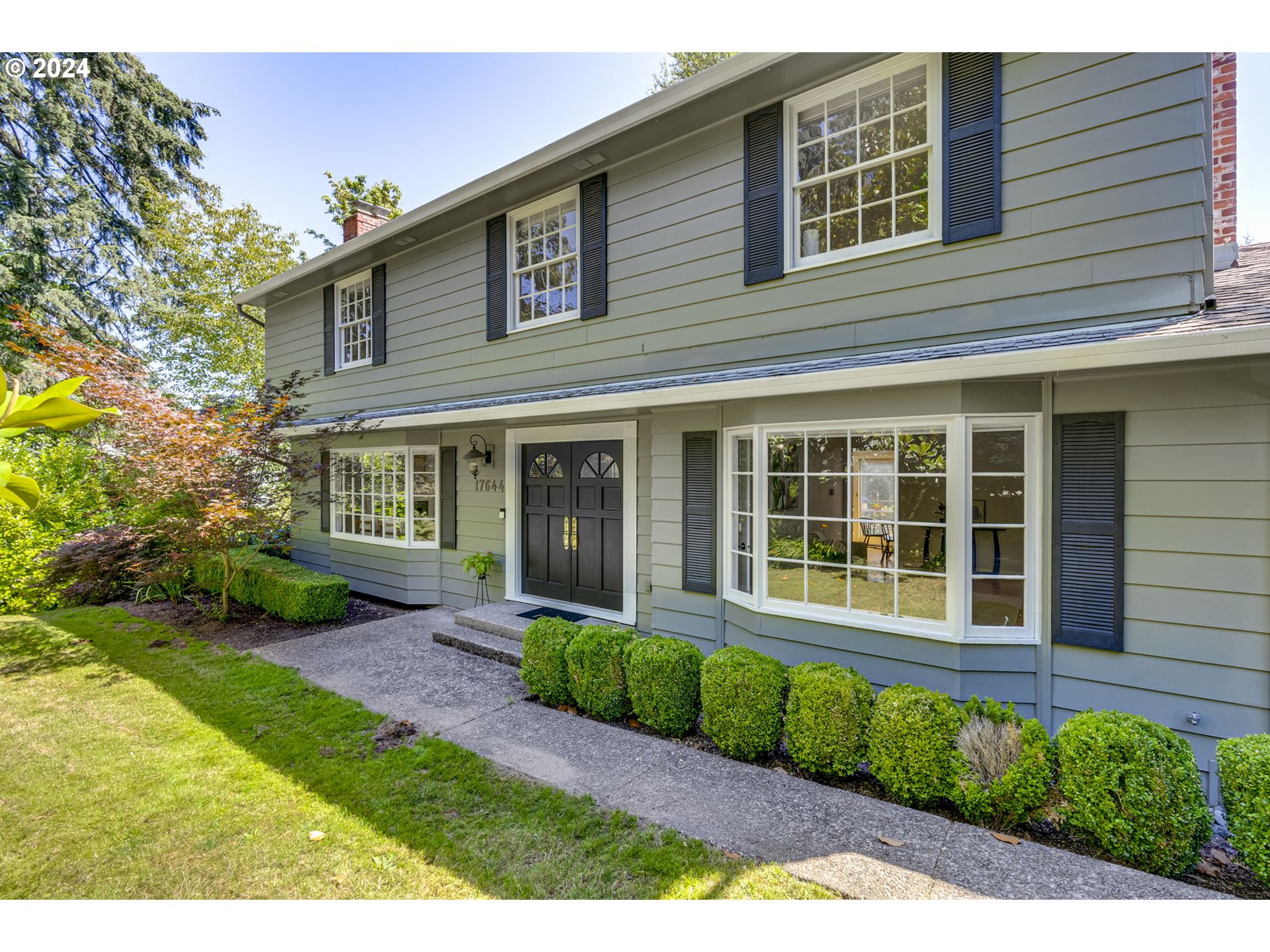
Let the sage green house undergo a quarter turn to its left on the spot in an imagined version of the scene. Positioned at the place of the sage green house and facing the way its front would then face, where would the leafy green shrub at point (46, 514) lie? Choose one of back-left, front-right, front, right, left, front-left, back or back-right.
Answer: back-right

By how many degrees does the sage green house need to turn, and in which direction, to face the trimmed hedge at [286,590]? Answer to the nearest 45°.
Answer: approximately 45° to its right

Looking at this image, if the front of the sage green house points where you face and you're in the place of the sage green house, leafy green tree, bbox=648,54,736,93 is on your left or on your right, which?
on your right

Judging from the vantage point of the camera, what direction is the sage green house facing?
facing the viewer and to the left of the viewer

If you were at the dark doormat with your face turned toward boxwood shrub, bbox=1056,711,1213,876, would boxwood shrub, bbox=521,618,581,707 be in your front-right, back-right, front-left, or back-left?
front-right

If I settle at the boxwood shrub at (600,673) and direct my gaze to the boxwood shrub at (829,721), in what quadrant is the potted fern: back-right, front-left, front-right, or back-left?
back-left

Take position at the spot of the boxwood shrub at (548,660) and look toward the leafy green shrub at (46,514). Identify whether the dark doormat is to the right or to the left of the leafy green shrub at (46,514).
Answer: right

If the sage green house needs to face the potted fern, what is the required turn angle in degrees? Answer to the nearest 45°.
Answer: approximately 90° to its right
